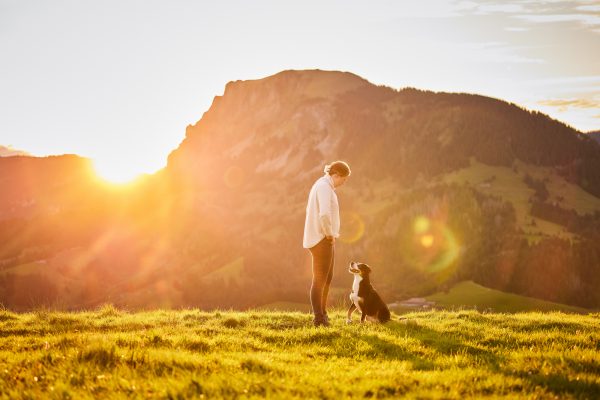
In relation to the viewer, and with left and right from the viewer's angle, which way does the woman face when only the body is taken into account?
facing to the right of the viewer

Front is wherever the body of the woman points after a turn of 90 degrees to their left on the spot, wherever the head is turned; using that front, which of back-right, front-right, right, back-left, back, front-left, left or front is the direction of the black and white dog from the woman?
front-right

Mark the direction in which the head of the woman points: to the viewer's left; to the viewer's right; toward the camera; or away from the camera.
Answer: to the viewer's right
